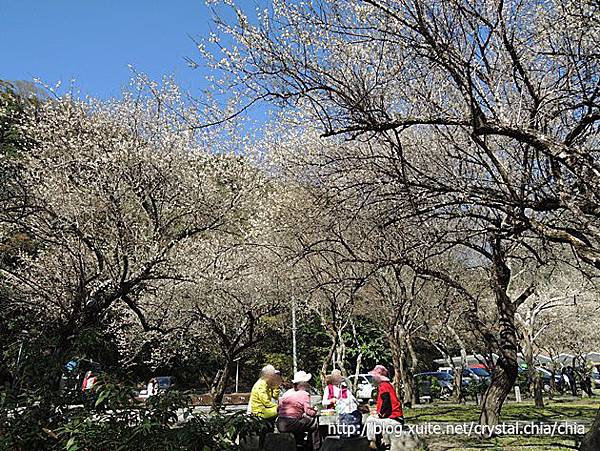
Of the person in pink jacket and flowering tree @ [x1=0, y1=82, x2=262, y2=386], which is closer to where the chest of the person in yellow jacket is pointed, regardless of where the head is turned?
the person in pink jacket

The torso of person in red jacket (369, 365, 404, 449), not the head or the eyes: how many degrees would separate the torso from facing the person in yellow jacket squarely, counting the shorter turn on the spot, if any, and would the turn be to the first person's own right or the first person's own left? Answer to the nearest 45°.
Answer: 0° — they already face them

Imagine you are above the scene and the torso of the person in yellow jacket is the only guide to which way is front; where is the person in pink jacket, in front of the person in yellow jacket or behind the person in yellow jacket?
in front

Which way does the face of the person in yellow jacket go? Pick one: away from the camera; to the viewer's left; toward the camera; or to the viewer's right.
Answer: to the viewer's right

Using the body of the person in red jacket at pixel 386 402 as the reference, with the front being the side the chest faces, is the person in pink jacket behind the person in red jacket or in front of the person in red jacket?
in front

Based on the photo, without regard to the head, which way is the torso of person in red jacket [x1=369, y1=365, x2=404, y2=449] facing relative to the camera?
to the viewer's left

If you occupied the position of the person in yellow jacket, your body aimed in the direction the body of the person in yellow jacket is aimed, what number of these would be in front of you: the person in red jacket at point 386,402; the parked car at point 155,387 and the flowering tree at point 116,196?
1

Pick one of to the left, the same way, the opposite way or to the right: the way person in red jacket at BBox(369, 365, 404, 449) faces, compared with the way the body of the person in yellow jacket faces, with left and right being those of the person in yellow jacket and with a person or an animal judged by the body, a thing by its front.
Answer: the opposite way

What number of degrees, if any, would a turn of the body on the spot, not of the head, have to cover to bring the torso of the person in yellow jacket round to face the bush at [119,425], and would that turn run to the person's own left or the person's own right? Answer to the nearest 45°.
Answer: approximately 90° to the person's own right

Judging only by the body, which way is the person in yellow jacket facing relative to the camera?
to the viewer's right

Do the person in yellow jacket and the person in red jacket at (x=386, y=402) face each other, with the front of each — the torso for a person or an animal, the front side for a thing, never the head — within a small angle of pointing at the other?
yes

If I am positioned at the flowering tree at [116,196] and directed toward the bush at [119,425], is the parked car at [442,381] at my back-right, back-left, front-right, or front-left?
back-left
